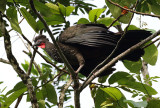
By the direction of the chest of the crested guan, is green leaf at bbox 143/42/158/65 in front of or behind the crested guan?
behind

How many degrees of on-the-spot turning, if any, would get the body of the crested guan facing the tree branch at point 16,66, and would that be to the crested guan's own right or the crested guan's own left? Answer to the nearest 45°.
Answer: approximately 45° to the crested guan's own left

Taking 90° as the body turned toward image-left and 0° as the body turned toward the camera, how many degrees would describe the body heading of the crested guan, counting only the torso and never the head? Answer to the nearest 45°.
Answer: approximately 90°
